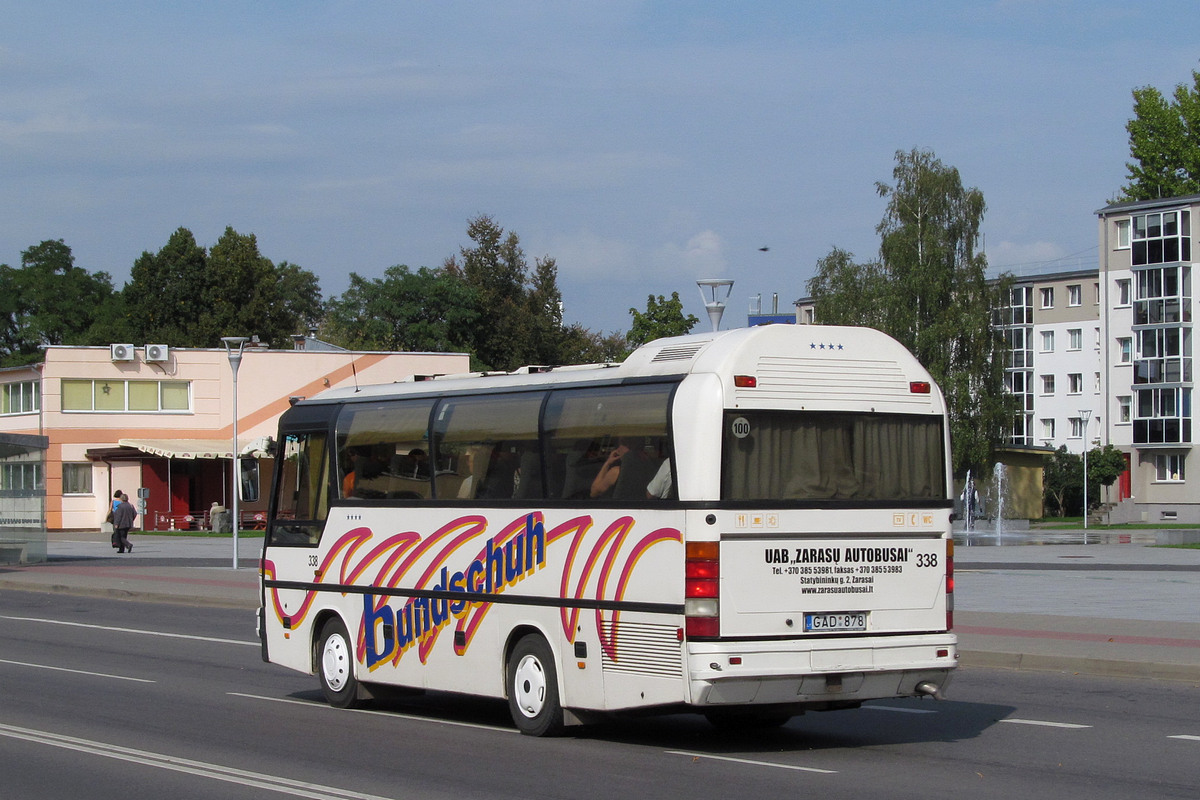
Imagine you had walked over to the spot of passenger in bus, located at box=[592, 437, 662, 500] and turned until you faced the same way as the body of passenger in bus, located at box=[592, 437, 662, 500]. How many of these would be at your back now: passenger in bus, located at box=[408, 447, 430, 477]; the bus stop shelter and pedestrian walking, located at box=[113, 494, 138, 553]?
0

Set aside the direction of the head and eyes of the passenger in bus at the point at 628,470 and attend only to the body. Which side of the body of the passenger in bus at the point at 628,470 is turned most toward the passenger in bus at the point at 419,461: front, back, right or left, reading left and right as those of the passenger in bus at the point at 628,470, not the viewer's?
front

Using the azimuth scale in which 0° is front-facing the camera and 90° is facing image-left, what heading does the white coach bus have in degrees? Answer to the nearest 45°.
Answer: approximately 135°

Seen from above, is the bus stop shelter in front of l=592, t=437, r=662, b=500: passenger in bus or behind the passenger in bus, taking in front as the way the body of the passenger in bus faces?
in front

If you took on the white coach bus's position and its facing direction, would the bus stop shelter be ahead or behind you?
ahead

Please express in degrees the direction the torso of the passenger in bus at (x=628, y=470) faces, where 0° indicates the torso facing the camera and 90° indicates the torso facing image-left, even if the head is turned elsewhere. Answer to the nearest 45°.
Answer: approximately 135°
